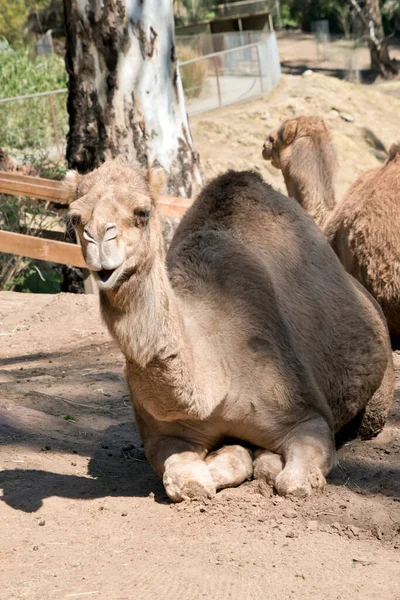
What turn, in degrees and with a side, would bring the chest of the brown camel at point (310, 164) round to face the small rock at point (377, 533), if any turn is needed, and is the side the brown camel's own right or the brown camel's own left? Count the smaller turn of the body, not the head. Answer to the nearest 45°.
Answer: approximately 135° to the brown camel's own left

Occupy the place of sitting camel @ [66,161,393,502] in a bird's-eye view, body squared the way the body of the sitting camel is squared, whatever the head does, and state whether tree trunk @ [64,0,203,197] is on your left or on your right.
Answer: on your right

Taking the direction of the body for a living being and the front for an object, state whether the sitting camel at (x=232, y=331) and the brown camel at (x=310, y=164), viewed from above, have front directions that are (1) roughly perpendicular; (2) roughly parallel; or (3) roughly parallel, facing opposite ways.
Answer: roughly perpendicular

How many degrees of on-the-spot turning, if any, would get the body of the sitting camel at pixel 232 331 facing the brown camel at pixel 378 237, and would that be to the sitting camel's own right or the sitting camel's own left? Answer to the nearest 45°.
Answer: approximately 180°

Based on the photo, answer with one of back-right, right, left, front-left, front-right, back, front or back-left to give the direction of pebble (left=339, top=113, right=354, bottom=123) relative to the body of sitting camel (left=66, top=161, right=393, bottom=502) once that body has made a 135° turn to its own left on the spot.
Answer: left

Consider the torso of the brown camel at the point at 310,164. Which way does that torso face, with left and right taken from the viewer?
facing away from the viewer and to the left of the viewer

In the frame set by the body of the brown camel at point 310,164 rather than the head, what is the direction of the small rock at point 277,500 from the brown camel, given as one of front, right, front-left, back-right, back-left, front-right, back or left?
back-left

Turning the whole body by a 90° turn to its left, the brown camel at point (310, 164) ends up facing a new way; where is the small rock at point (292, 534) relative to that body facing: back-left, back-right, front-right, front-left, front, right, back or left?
front-left

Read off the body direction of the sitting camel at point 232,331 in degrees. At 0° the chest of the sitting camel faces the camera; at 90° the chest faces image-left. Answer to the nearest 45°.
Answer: approximately 45°

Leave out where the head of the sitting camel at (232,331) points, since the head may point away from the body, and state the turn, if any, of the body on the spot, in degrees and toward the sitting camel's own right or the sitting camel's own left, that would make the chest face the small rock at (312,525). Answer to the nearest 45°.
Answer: approximately 45° to the sitting camel's own left

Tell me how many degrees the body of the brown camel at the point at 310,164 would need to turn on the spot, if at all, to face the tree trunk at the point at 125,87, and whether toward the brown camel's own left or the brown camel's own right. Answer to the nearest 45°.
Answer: approximately 45° to the brown camel's own left
